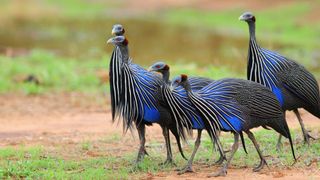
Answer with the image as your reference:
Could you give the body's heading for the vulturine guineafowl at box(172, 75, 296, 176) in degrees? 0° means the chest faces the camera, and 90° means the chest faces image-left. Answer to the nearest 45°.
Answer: approximately 90°

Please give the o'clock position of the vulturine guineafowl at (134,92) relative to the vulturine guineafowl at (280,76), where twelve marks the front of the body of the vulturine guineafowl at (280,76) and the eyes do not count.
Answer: the vulturine guineafowl at (134,92) is roughly at 11 o'clock from the vulturine guineafowl at (280,76).

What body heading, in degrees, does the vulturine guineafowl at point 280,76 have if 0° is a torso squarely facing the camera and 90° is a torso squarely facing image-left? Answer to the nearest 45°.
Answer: approximately 90°

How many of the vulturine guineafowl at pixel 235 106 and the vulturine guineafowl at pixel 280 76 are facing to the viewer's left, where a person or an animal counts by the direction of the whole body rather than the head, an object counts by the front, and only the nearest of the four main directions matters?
2
